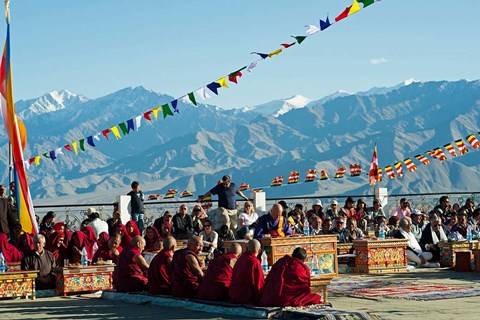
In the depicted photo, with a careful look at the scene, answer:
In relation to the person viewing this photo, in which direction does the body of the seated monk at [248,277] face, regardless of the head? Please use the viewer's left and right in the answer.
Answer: facing away from the viewer and to the right of the viewer

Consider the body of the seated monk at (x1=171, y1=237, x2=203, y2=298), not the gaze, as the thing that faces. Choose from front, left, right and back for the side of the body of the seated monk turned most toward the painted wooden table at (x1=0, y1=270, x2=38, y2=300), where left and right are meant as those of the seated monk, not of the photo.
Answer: left

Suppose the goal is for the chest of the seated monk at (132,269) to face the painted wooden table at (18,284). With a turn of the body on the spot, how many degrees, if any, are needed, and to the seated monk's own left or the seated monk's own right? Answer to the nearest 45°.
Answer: approximately 135° to the seated monk's own left

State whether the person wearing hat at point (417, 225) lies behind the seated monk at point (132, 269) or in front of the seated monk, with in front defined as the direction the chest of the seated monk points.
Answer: in front

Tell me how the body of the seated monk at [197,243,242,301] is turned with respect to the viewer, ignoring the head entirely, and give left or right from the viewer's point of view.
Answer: facing away from the viewer and to the right of the viewer

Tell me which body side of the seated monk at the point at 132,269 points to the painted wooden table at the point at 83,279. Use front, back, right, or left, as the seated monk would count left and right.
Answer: left

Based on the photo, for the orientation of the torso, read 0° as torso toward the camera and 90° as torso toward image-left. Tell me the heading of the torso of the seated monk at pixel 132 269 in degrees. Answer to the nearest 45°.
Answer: approximately 225°

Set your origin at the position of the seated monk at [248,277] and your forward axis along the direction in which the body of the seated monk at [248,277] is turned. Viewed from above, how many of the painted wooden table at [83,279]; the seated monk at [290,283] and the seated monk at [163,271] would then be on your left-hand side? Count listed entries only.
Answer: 2

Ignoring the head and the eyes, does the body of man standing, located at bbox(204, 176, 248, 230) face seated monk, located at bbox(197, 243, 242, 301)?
yes

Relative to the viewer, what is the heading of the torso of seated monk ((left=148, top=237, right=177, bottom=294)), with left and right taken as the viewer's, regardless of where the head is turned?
facing away from the viewer and to the right of the viewer

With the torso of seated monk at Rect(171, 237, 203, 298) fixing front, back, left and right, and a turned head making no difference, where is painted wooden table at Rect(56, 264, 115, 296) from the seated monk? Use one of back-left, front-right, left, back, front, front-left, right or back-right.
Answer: left

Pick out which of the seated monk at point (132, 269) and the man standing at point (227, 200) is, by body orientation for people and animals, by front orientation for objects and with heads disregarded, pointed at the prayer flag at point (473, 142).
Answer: the seated monk

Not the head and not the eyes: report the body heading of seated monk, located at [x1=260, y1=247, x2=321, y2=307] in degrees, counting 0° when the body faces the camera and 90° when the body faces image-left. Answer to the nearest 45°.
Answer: approximately 225°
